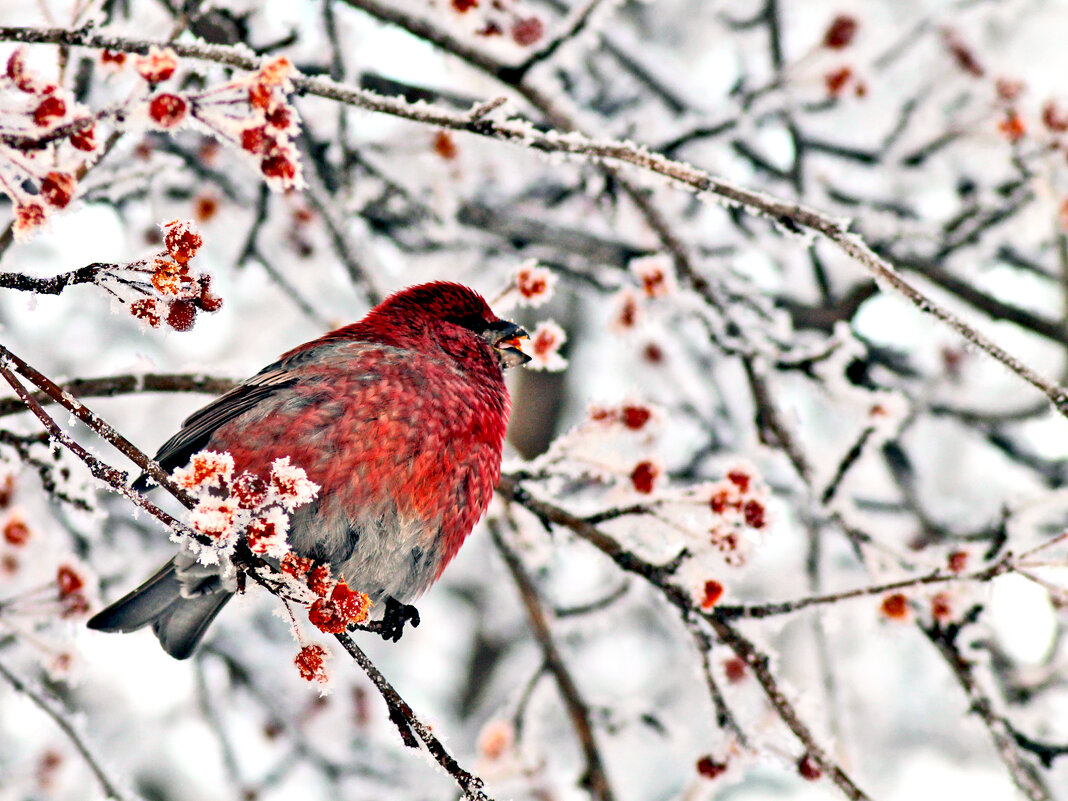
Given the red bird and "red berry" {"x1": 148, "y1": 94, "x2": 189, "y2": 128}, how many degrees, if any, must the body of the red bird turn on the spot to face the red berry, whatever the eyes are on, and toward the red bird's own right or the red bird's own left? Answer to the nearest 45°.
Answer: approximately 180°

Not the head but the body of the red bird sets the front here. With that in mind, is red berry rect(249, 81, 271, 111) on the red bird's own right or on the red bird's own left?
on the red bird's own right

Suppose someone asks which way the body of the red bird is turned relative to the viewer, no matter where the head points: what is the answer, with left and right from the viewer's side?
facing to the right of the viewer

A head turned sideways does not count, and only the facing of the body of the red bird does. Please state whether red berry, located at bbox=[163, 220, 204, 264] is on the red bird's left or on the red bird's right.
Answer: on the red bird's right
